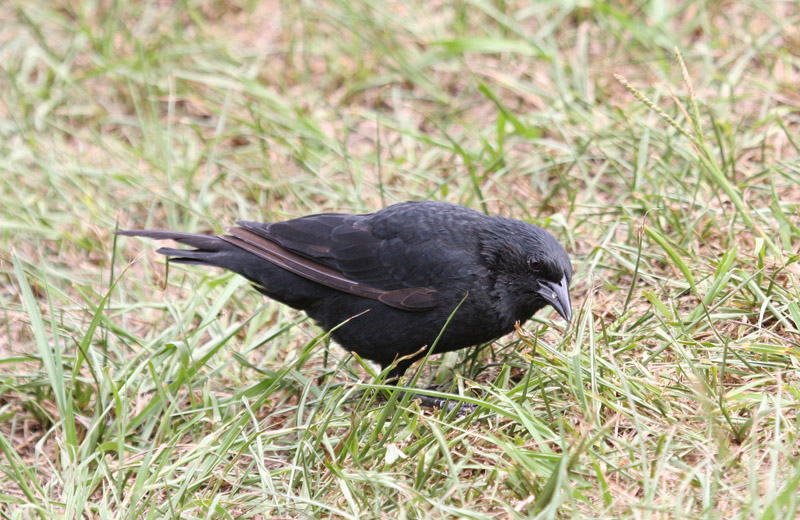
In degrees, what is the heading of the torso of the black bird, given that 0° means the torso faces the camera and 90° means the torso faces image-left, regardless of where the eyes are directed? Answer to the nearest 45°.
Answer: approximately 270°
